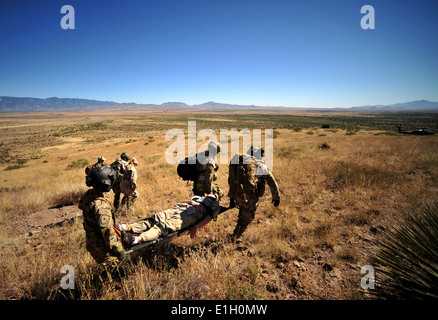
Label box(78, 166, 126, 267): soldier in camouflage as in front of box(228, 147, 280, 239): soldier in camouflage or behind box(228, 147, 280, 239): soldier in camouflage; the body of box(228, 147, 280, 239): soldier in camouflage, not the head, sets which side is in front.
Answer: behind

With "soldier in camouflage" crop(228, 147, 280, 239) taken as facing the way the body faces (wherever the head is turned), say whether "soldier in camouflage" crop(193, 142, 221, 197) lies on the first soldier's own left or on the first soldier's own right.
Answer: on the first soldier's own left

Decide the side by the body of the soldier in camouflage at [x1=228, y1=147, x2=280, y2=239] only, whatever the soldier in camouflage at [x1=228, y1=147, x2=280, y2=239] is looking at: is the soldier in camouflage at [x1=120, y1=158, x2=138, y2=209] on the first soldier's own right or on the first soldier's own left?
on the first soldier's own left

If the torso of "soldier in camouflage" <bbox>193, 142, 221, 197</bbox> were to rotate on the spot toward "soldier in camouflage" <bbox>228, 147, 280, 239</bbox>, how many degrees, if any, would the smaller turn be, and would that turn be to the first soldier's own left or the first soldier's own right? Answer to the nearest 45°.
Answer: approximately 45° to the first soldier's own right

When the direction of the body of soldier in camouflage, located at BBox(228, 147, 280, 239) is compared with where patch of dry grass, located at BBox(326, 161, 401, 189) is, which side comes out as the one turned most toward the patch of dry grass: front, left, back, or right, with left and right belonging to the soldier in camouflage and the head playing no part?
front

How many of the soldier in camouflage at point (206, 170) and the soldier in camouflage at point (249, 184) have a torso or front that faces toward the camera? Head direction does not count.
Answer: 0

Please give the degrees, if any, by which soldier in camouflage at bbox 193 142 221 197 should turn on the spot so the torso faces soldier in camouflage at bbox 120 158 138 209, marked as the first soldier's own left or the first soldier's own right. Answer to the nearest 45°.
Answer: approximately 135° to the first soldier's own left

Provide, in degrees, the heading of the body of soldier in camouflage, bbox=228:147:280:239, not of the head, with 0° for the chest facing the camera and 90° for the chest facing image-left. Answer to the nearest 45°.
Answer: approximately 225°
